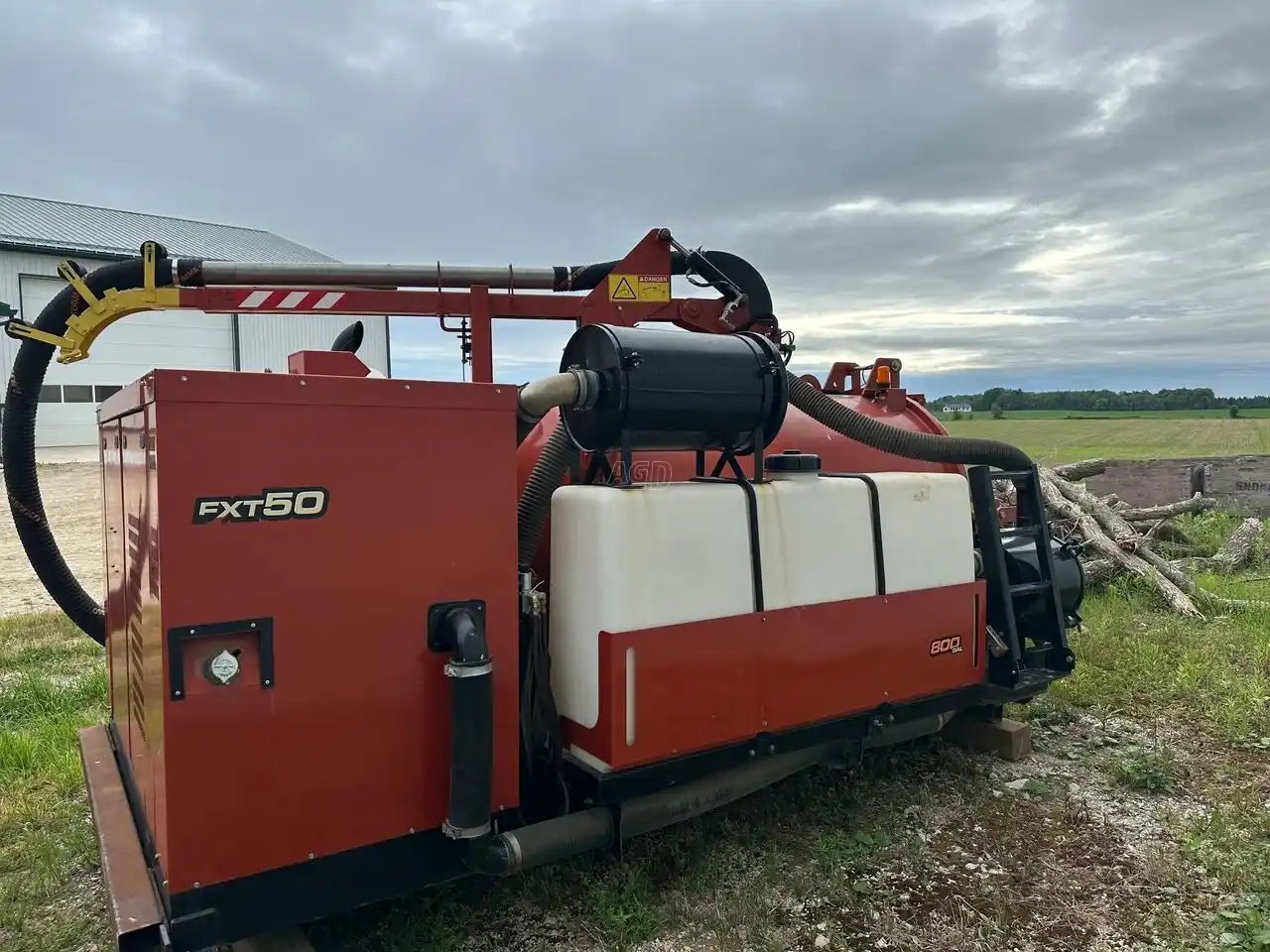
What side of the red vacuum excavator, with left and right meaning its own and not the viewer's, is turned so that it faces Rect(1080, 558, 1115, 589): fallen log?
back

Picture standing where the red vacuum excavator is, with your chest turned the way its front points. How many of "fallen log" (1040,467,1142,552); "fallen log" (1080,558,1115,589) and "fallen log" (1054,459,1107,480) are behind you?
3

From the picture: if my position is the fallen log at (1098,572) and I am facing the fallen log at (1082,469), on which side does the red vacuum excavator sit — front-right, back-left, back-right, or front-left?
back-left

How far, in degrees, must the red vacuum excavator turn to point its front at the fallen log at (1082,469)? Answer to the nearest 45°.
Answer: approximately 180°

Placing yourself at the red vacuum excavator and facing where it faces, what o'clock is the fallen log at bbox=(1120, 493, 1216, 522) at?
The fallen log is roughly at 6 o'clock from the red vacuum excavator.

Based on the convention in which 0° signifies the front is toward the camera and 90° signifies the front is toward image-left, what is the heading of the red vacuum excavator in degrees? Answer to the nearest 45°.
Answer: approximately 45°

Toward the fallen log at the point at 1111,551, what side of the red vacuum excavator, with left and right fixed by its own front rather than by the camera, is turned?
back

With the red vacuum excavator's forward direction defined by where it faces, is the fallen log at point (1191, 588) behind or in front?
behind

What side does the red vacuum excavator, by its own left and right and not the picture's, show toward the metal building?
right

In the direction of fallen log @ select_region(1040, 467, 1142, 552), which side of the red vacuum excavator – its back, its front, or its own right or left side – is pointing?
back

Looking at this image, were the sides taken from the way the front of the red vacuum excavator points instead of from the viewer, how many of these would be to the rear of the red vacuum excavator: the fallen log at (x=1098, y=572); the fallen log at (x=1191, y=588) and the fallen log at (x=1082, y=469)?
3

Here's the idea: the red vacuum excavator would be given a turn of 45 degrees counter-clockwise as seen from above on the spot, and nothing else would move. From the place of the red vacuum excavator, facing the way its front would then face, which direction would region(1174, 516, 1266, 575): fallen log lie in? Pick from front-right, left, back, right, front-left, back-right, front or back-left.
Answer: back-left
